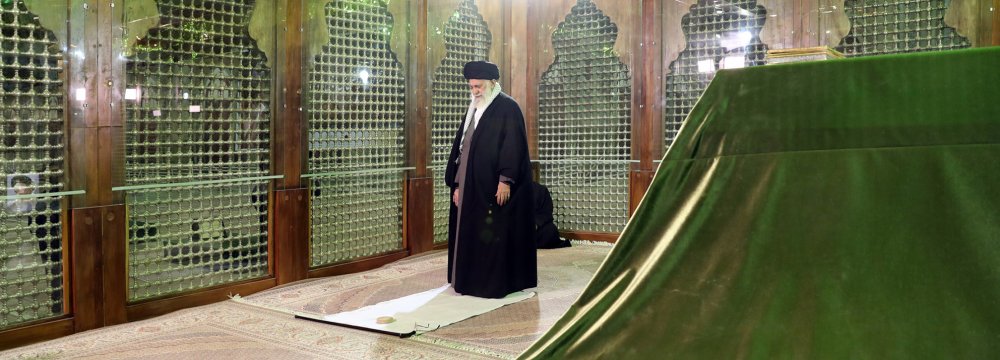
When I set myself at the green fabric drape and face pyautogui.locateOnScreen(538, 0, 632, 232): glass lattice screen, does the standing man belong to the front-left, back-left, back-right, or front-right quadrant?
front-left

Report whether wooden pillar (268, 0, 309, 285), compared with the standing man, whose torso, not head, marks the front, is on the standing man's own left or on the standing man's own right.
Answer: on the standing man's own right

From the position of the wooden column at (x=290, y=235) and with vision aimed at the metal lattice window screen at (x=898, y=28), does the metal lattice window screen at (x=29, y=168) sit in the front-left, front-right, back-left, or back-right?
back-right

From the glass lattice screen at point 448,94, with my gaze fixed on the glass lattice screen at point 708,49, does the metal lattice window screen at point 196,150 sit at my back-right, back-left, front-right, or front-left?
back-right

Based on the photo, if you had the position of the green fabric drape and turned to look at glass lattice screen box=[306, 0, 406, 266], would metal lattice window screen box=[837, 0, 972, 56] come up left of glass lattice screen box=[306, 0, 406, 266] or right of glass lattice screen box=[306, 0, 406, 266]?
right

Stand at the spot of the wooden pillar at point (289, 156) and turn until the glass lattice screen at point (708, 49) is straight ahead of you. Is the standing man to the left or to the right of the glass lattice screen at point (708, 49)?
right

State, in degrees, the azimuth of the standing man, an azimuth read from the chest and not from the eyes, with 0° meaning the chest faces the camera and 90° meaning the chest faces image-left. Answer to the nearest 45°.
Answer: approximately 45°

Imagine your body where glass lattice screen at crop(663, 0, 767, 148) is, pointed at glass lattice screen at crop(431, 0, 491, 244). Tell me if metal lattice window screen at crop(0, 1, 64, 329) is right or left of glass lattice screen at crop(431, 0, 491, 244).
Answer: left

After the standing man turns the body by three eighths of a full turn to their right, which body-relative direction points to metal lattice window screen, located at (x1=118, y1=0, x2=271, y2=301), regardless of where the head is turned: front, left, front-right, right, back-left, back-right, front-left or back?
left

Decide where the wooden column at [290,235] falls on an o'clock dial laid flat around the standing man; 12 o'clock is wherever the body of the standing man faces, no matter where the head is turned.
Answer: The wooden column is roughly at 2 o'clock from the standing man.

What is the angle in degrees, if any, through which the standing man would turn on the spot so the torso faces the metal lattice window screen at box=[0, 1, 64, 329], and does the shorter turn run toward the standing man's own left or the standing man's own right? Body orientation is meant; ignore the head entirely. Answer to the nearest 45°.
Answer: approximately 45° to the standing man's own right

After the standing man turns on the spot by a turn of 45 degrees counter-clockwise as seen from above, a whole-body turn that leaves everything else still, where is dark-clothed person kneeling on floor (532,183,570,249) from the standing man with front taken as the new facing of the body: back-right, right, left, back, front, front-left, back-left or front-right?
back
